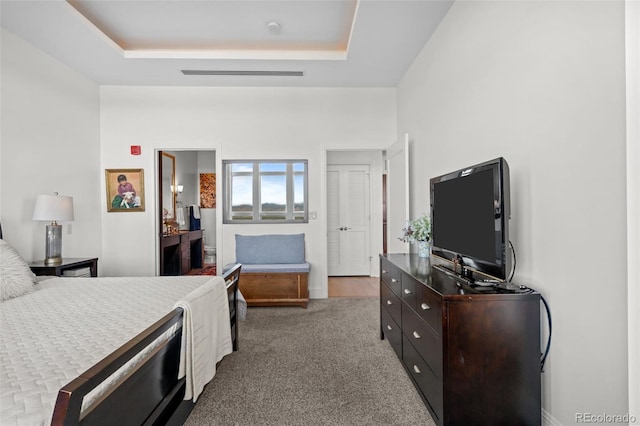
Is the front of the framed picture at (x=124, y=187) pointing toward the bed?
yes

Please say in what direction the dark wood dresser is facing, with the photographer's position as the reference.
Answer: facing to the left of the viewer

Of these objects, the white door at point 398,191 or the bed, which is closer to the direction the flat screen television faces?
the bed

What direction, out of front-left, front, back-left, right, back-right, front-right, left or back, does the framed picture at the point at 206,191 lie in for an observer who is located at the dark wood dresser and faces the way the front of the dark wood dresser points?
front-right

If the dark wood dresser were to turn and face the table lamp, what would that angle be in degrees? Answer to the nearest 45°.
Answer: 0° — it already faces it

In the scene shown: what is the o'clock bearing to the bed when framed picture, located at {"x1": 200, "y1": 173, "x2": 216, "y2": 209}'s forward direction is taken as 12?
The bed is roughly at 12 o'clock from the framed picture.

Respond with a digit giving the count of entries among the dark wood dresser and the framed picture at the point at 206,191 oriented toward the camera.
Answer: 1

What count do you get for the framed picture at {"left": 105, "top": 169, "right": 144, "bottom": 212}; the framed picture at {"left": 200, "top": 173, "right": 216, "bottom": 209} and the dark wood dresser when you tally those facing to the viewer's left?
1

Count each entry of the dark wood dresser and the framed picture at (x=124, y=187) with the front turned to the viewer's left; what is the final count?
1

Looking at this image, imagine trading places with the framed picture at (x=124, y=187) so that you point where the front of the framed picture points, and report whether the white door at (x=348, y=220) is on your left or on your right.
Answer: on your left

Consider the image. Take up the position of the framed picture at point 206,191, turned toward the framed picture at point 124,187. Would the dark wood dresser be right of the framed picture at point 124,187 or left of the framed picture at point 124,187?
left

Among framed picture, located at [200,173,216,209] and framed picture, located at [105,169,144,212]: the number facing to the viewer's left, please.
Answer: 0

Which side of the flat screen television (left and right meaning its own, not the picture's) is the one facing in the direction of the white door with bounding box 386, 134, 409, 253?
right

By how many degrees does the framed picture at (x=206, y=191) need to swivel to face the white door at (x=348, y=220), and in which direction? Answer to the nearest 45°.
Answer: approximately 45° to its left
